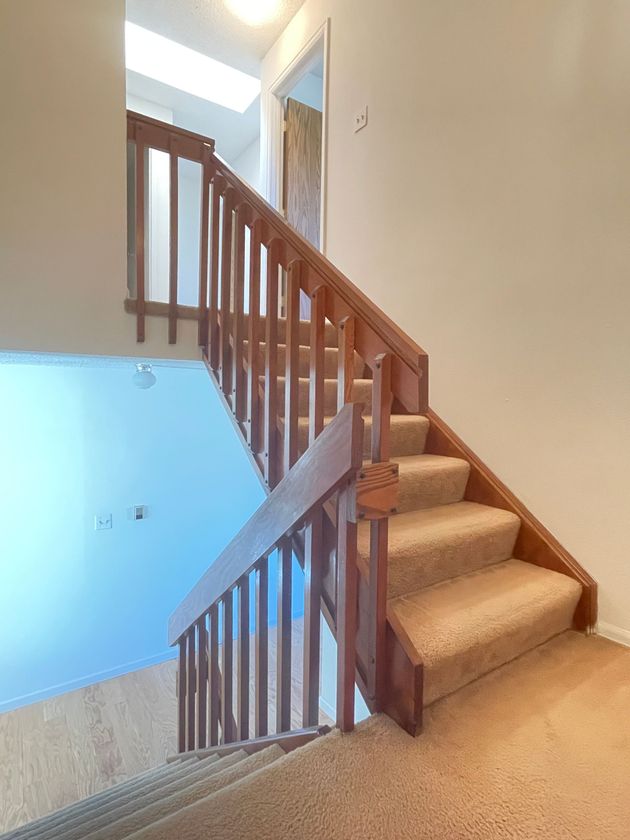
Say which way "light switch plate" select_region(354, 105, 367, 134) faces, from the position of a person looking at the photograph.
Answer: facing the viewer and to the left of the viewer

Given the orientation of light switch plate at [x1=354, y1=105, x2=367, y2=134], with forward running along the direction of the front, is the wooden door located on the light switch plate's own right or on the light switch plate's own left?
on the light switch plate's own right
